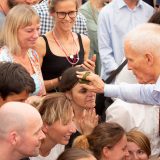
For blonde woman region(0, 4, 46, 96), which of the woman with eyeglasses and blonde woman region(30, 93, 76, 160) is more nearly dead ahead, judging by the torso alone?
the blonde woman

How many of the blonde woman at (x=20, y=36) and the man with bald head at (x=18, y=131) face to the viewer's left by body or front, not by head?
0

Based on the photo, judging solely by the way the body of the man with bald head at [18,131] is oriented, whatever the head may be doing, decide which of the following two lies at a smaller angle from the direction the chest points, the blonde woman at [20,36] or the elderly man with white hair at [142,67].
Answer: the elderly man with white hair

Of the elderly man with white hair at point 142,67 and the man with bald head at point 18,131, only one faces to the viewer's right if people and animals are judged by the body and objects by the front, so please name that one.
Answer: the man with bald head at point 18,131

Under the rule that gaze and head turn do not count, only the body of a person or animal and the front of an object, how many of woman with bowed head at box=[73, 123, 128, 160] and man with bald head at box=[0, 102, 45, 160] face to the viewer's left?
0

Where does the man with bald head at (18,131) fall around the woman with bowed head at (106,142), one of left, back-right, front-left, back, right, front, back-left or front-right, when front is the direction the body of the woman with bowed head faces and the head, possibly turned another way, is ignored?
back-right

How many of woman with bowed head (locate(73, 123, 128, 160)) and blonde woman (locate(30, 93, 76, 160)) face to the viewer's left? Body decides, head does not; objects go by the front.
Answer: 0

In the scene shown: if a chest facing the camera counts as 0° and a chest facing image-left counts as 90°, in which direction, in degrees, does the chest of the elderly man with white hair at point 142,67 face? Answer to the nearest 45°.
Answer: approximately 90°
